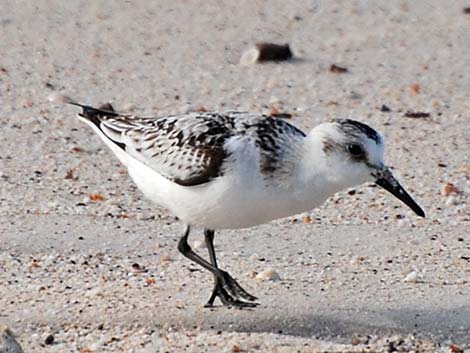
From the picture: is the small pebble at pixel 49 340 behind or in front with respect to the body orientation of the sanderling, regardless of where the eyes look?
behind

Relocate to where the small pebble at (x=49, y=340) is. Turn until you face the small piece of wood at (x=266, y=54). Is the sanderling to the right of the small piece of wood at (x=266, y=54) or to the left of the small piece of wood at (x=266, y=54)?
right

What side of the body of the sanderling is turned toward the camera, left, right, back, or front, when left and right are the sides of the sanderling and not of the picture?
right

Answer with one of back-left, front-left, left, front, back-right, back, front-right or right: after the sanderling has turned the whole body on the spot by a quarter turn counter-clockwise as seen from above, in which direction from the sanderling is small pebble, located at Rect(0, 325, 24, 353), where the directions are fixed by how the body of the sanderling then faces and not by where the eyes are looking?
back-left

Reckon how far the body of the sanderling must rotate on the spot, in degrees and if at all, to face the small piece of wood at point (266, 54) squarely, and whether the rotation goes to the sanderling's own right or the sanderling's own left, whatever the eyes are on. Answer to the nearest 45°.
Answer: approximately 90° to the sanderling's own left
